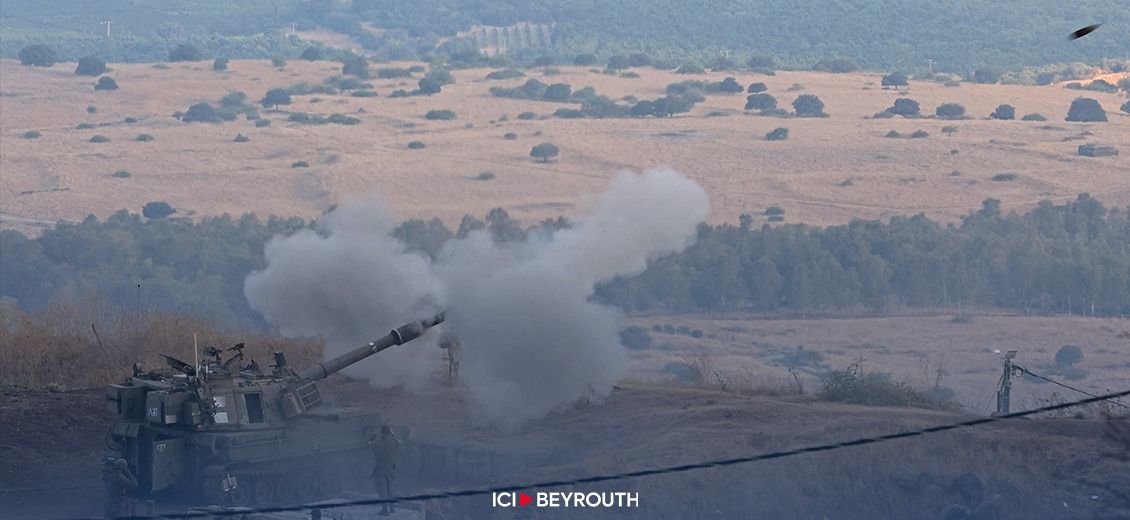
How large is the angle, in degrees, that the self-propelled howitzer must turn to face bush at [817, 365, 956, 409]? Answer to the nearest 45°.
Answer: approximately 45° to its right

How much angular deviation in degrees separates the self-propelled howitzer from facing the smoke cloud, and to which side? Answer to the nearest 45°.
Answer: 0° — it already faces it

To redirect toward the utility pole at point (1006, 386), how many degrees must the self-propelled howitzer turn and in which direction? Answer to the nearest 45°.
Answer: approximately 45° to its right

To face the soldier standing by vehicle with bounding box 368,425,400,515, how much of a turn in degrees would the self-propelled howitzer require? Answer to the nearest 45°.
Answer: approximately 45° to its right

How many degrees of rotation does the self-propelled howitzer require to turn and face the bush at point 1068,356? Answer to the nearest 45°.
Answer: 0° — it already faces it

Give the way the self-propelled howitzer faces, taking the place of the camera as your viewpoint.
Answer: facing away from the viewer and to the right of the viewer

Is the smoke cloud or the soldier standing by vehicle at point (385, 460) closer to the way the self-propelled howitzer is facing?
the smoke cloud
